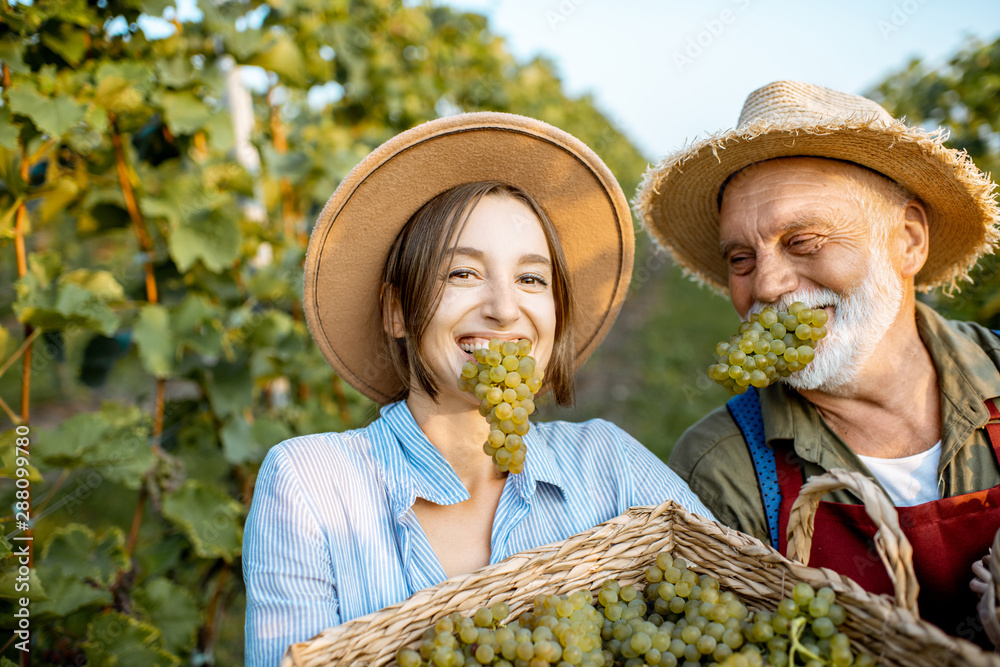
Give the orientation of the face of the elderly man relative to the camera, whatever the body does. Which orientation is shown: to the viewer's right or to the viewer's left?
to the viewer's left

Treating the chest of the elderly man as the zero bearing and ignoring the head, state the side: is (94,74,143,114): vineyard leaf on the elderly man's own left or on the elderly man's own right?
on the elderly man's own right

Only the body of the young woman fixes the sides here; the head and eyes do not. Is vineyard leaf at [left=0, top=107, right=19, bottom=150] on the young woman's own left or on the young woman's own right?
on the young woman's own right

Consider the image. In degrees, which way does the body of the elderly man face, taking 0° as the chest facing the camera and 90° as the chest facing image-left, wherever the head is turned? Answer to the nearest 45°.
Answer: approximately 0°

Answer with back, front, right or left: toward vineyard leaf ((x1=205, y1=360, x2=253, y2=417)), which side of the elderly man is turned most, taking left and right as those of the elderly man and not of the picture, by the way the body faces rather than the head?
right

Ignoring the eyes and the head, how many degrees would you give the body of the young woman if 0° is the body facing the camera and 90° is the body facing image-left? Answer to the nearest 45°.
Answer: approximately 0°

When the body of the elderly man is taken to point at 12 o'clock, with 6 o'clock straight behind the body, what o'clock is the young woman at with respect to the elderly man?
The young woman is roughly at 2 o'clock from the elderly man.

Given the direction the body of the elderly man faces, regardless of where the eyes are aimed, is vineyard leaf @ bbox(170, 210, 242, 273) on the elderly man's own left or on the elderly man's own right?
on the elderly man's own right

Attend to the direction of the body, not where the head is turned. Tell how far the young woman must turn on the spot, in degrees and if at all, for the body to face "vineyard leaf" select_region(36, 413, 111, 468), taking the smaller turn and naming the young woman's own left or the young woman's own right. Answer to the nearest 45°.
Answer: approximately 90° to the young woman's own right

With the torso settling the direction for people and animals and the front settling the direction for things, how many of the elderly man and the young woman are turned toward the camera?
2
